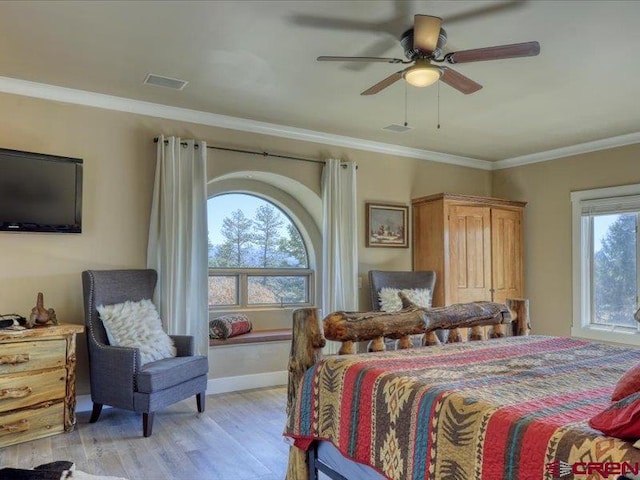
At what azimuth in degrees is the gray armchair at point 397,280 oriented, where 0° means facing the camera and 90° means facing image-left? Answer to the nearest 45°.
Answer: approximately 0°

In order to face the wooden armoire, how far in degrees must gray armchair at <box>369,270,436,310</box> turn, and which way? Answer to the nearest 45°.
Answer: approximately 135° to its left

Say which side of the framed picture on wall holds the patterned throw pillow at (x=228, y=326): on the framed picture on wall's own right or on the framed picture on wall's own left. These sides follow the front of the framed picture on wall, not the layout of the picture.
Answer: on the framed picture on wall's own right

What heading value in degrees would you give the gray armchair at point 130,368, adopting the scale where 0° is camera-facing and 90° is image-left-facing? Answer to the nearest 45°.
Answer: approximately 315°

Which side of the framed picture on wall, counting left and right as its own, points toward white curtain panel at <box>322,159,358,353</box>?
right

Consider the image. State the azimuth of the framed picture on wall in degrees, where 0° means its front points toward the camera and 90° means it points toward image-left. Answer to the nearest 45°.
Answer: approximately 315°

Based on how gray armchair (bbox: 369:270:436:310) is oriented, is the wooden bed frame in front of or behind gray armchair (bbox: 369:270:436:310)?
in front
